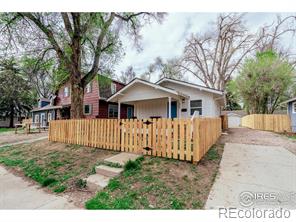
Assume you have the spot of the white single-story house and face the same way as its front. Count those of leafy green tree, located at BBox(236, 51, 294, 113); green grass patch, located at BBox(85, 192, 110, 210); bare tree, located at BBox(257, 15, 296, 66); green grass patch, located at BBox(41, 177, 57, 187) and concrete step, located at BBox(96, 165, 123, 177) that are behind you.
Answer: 2

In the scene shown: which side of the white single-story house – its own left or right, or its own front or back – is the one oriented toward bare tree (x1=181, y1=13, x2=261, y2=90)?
back

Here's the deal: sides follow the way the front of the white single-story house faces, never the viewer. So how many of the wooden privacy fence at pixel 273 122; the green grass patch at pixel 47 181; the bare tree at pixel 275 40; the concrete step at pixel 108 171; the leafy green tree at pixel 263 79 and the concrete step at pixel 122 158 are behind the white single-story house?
3

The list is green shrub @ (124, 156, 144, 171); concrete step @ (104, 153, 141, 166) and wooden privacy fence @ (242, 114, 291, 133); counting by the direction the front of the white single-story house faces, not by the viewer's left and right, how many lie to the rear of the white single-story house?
1

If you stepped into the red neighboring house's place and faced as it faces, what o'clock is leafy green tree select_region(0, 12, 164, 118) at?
The leafy green tree is roughly at 11 o'clock from the red neighboring house.

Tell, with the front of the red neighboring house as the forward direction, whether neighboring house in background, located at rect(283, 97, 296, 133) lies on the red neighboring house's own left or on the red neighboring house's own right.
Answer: on the red neighboring house's own left

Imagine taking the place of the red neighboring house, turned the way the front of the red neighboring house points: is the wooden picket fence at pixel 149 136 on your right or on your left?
on your left

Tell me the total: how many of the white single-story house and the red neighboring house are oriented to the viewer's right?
0

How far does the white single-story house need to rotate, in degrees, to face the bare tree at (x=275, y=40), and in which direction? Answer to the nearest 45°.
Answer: approximately 180°

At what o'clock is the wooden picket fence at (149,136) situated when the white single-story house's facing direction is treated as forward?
The wooden picket fence is roughly at 11 o'clock from the white single-story house.

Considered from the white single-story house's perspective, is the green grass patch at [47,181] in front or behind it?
in front

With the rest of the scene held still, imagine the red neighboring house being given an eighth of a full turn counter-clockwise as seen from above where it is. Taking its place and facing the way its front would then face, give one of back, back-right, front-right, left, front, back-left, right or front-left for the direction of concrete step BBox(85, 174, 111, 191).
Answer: front

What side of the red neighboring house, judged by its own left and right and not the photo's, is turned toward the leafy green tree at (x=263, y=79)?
left

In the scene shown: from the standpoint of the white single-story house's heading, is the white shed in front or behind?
behind

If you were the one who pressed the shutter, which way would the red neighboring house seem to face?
facing the viewer and to the left of the viewer

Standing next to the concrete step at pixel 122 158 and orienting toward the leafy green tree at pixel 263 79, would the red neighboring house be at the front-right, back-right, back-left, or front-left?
front-left

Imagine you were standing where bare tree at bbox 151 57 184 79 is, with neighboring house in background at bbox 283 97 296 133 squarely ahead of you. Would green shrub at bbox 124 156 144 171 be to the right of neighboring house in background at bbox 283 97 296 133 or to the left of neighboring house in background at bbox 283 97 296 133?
right

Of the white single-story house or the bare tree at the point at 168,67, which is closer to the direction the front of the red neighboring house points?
the white single-story house
